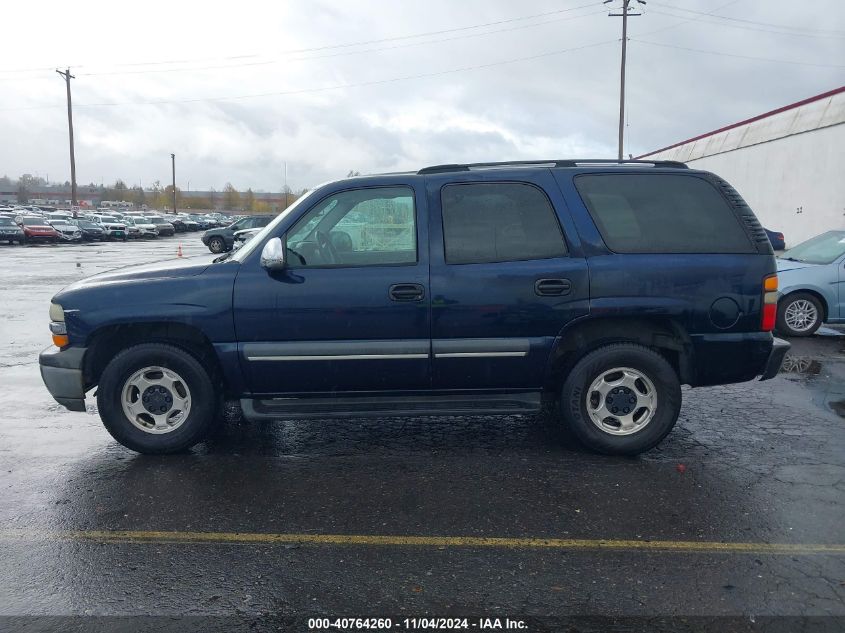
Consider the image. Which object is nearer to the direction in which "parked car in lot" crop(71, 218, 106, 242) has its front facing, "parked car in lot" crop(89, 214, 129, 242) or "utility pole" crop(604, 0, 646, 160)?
the utility pole

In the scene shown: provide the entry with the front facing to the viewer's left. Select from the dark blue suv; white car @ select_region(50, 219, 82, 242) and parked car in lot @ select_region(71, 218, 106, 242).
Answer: the dark blue suv

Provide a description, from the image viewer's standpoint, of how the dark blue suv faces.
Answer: facing to the left of the viewer

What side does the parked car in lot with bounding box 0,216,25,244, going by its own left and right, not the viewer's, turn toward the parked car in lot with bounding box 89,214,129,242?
left

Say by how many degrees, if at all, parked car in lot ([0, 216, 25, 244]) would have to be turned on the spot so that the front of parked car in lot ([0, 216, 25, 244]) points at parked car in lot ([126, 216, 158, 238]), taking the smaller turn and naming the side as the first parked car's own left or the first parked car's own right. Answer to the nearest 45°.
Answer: approximately 90° to the first parked car's own left

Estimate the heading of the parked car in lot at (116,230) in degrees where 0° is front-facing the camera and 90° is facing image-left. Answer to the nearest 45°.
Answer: approximately 315°

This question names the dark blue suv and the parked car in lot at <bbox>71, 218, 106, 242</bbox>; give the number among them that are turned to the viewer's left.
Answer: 1

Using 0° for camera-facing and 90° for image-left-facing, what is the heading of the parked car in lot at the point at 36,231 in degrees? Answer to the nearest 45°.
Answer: approximately 315°
